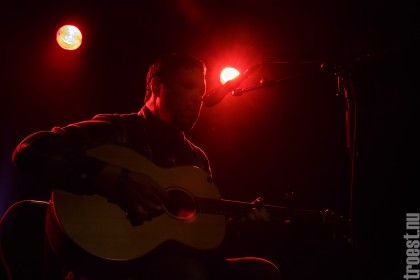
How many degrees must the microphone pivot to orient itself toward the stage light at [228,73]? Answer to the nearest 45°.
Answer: approximately 90° to its right

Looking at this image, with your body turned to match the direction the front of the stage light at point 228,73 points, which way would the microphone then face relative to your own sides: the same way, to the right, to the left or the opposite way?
to the right

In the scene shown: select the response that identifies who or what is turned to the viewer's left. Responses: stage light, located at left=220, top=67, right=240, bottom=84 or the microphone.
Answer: the microphone

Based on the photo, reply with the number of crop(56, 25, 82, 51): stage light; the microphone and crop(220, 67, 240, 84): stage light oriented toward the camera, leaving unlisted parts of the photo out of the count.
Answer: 2

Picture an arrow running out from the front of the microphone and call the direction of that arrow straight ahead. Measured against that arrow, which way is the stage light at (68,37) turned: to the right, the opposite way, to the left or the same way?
to the left

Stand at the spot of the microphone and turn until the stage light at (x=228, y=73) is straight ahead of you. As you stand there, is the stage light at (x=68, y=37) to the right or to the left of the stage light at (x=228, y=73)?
left

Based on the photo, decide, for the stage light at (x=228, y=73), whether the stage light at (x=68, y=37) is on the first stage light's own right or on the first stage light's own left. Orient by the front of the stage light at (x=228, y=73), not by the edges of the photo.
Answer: on the first stage light's own right

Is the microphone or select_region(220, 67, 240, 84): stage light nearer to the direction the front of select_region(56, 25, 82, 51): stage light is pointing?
the microphone

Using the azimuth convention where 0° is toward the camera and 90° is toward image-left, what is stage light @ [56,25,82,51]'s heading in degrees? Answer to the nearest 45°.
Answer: approximately 0°

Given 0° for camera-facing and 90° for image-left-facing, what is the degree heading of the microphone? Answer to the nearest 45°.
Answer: approximately 90°

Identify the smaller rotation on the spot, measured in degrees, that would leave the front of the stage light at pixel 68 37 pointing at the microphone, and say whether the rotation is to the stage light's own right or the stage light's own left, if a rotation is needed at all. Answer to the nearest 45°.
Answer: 0° — it already faces it

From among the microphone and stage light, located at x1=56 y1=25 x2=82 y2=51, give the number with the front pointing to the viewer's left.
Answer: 1
